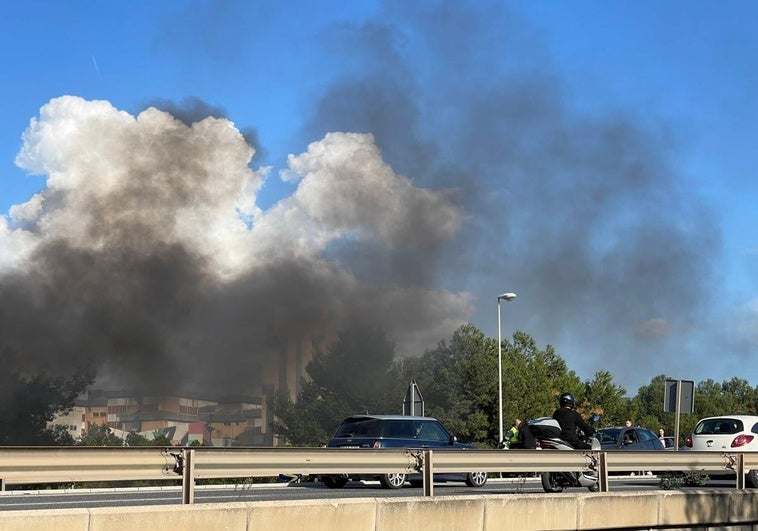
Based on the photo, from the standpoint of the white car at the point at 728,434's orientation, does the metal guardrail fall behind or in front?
behind

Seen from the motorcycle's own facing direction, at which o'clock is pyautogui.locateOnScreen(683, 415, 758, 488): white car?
The white car is roughly at 11 o'clock from the motorcycle.

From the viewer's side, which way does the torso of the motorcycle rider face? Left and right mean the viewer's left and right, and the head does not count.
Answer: facing away from the viewer and to the right of the viewer

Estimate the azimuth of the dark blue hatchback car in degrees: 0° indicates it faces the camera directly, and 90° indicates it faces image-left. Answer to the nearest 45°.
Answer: approximately 225°
